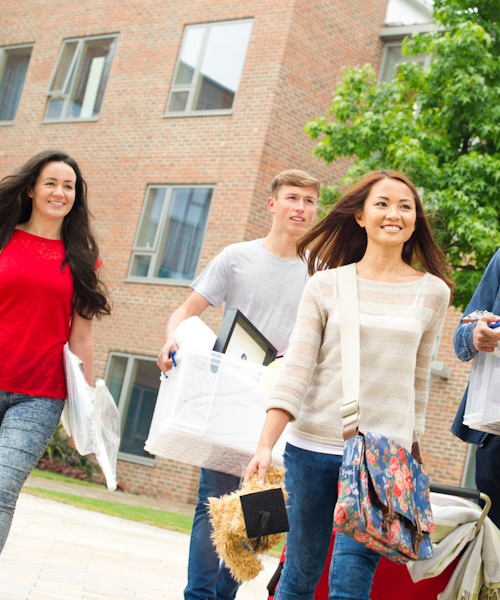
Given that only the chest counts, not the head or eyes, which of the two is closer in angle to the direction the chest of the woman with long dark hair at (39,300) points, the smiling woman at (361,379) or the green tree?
the smiling woman

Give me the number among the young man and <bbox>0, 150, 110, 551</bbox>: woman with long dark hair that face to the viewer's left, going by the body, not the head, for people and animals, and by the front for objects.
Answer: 0

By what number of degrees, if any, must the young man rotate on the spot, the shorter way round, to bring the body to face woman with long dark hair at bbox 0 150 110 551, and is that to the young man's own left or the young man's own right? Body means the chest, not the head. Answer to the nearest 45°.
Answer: approximately 135° to the young man's own right

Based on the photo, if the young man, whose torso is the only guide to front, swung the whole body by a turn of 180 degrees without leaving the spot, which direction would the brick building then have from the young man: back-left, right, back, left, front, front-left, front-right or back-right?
front-right

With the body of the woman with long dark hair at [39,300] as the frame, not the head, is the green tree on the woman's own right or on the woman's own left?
on the woman's own left

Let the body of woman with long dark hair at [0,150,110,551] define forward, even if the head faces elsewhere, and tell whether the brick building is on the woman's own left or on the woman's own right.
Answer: on the woman's own left

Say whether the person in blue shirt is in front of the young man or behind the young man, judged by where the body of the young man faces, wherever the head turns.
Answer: in front

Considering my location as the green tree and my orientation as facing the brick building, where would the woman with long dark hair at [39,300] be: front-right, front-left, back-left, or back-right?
back-left

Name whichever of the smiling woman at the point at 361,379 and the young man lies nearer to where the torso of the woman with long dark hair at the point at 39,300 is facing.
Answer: the smiling woman

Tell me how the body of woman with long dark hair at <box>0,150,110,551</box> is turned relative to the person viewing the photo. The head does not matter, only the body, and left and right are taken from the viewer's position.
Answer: facing the viewer and to the right of the viewer

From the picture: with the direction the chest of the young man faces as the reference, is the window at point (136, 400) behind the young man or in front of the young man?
behind

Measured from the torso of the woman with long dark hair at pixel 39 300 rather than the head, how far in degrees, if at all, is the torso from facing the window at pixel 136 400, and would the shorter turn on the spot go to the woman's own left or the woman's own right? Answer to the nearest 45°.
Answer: approximately 135° to the woman's own left
